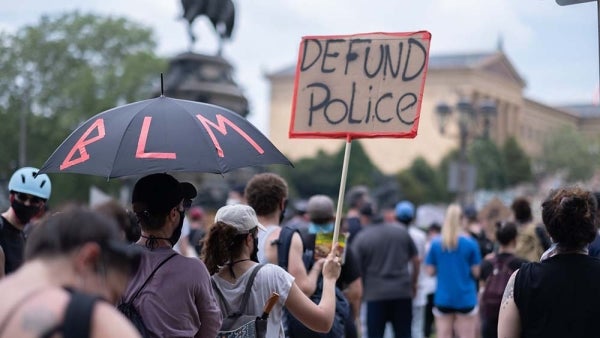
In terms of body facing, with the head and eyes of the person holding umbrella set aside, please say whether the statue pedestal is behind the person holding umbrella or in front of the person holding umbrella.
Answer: in front

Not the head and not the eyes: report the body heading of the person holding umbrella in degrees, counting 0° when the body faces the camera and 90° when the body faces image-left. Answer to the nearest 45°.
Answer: approximately 225°

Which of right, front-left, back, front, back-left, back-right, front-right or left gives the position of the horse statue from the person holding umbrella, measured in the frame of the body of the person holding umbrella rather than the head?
front-left

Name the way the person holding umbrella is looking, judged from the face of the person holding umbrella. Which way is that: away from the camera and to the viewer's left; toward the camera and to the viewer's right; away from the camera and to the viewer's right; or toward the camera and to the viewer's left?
away from the camera and to the viewer's right
